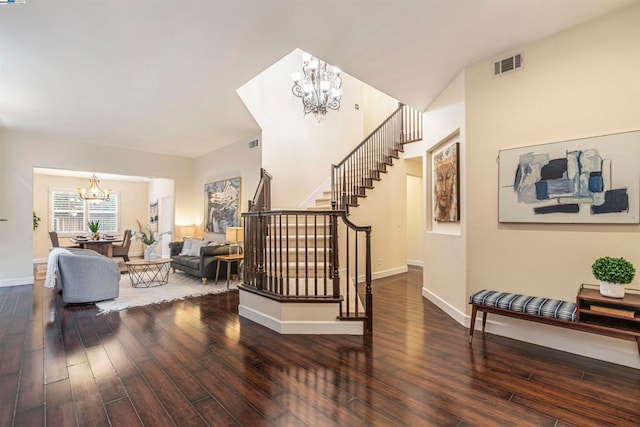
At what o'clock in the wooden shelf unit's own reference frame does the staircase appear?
The staircase is roughly at 1 o'clock from the wooden shelf unit.

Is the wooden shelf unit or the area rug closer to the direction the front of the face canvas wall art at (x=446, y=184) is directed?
the area rug

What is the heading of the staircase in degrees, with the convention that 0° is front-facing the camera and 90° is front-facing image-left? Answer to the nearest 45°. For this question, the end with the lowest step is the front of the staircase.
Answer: approximately 0°

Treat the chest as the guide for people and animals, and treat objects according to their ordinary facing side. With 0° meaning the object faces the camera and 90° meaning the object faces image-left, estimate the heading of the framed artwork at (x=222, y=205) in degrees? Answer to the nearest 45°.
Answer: approximately 45°

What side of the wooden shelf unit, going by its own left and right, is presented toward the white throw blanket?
front

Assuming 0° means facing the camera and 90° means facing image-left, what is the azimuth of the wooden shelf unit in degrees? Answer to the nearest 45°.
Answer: approximately 45°

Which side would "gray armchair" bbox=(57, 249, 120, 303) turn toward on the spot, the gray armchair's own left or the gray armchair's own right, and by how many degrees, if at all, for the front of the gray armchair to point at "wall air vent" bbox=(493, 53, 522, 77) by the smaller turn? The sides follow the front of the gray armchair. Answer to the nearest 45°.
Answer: approximately 45° to the gray armchair's own right

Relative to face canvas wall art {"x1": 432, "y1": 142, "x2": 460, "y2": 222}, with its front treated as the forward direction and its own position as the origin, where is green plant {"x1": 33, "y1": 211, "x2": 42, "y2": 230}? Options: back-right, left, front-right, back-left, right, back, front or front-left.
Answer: front-right

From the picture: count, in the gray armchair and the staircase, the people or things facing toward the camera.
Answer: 1
